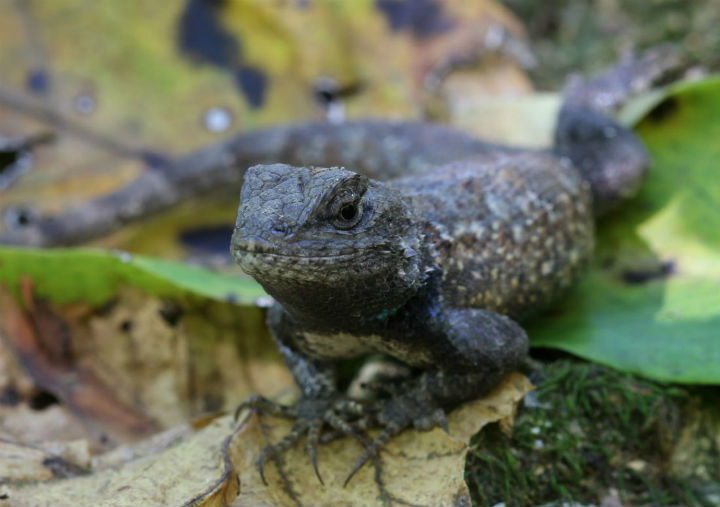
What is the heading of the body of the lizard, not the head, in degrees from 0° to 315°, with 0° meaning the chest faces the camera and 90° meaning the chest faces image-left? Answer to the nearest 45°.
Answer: approximately 45°

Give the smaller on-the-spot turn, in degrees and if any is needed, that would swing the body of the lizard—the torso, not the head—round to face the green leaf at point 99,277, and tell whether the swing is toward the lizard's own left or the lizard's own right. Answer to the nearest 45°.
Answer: approximately 45° to the lizard's own right
